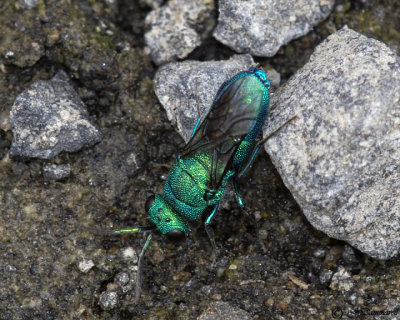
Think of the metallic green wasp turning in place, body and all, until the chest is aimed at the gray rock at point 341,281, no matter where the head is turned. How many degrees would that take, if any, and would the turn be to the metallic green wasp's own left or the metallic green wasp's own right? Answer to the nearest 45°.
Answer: approximately 90° to the metallic green wasp's own left

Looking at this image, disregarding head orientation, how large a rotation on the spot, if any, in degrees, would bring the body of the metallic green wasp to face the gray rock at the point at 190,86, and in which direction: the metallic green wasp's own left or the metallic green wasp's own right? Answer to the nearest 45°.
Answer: approximately 90° to the metallic green wasp's own right

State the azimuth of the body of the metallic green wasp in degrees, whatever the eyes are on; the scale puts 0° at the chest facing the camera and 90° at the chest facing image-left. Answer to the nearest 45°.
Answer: approximately 45°

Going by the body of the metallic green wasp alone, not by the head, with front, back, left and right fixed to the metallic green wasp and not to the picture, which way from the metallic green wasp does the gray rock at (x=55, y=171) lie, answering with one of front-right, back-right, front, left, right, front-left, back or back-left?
front-right

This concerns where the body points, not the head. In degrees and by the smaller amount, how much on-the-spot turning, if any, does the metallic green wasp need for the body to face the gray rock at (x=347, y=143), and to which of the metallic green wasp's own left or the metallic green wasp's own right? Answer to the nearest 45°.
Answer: approximately 135° to the metallic green wasp's own left

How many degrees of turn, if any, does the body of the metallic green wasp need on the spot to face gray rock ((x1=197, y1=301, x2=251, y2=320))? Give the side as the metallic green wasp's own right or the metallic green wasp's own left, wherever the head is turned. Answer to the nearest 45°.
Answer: approximately 45° to the metallic green wasp's own left

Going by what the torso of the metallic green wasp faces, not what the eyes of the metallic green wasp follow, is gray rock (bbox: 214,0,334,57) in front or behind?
behind

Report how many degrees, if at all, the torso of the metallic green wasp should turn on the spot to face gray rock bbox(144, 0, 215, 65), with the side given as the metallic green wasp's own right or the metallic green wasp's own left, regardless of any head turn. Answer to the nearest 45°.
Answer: approximately 90° to the metallic green wasp's own right
